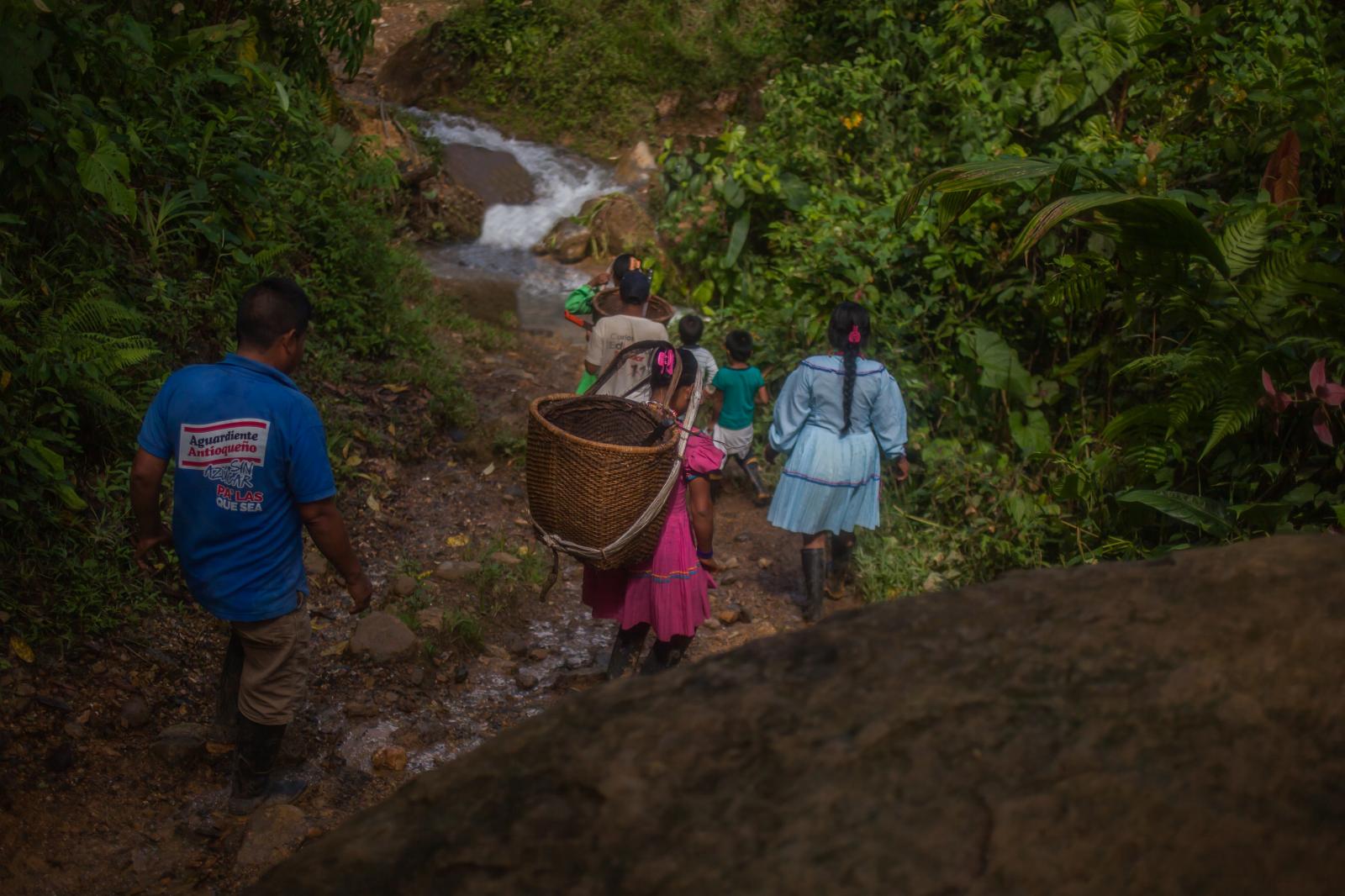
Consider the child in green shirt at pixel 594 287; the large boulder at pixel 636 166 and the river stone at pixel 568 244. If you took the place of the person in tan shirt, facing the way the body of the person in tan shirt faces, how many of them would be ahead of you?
3

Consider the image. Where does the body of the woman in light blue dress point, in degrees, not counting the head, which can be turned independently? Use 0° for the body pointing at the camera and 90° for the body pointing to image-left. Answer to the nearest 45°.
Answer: approximately 180°

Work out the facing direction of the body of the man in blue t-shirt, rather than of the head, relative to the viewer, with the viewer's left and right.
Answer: facing away from the viewer and to the right of the viewer

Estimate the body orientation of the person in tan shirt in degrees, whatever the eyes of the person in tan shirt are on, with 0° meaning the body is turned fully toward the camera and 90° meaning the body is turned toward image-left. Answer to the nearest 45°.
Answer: approximately 180°

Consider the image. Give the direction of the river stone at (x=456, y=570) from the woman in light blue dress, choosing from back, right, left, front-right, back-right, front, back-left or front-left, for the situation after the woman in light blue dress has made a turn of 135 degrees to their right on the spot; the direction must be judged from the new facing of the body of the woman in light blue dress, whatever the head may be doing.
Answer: back-right

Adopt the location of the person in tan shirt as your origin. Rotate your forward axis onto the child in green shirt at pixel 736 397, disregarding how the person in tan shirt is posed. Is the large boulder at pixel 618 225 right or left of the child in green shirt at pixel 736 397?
left

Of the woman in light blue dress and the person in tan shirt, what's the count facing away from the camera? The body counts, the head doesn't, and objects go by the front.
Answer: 2

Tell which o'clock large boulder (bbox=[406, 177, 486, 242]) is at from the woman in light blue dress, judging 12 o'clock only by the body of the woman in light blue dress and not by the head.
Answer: The large boulder is roughly at 11 o'clock from the woman in light blue dress.

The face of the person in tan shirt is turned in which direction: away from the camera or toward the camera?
away from the camera

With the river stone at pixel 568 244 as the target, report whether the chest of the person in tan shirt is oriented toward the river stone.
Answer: yes

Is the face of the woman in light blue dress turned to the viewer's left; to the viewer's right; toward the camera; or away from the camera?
away from the camera

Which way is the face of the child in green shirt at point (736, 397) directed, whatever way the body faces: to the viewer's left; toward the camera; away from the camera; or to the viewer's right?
away from the camera

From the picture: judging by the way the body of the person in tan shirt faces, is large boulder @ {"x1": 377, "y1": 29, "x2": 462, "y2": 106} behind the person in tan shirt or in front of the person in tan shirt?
in front
